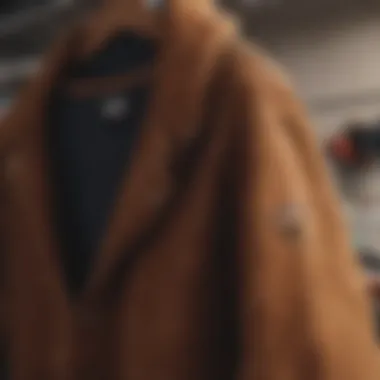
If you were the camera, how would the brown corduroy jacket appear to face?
facing the viewer and to the left of the viewer
